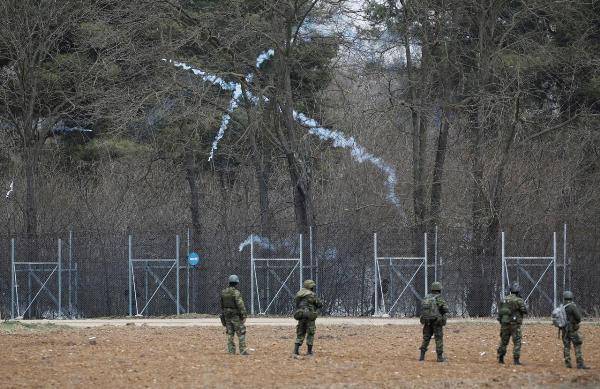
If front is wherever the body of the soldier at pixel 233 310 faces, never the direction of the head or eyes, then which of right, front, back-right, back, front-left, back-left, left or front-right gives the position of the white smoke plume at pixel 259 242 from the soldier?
front-left

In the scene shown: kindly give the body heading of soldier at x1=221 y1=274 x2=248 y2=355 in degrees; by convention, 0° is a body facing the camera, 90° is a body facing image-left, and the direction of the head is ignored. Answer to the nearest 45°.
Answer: approximately 225°

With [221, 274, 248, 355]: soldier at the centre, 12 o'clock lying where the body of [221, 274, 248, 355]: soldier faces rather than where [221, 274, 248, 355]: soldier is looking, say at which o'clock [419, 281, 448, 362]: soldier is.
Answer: [419, 281, 448, 362]: soldier is roughly at 2 o'clock from [221, 274, 248, 355]: soldier.

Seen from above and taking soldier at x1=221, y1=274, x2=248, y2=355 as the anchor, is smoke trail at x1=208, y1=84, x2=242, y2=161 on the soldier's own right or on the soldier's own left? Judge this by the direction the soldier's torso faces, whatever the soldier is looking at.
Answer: on the soldier's own left

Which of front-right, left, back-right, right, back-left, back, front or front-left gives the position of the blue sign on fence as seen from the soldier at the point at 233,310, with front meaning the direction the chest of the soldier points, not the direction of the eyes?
front-left

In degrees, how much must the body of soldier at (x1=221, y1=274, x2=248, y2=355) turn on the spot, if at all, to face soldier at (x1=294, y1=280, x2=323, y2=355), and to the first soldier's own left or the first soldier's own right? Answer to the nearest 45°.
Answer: approximately 45° to the first soldier's own right

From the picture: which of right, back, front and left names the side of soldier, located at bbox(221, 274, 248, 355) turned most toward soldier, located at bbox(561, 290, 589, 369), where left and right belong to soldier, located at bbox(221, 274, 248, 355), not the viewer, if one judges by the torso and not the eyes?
right

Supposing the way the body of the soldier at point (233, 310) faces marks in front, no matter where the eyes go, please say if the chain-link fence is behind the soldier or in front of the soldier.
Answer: in front

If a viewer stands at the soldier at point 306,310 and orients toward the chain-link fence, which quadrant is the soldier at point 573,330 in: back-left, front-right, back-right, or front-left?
back-right

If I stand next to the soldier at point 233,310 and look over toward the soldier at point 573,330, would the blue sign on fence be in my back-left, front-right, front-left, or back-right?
back-left
